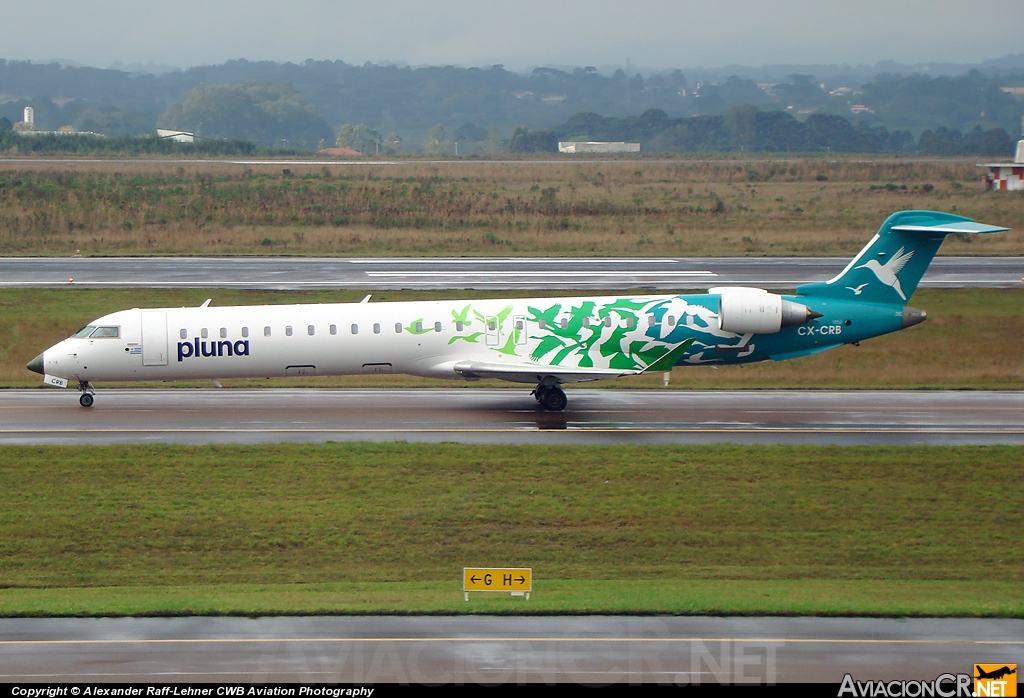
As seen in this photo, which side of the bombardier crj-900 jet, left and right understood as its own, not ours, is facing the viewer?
left

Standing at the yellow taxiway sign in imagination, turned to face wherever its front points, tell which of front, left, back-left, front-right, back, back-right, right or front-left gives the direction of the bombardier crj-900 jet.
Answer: back

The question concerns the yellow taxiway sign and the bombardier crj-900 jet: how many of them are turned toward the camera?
1

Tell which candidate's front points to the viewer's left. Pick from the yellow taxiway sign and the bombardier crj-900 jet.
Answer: the bombardier crj-900 jet

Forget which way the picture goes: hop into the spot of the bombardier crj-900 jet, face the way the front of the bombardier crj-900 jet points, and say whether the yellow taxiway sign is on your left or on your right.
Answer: on your left

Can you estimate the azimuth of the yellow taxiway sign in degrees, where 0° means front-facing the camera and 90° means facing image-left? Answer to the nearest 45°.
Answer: approximately 0°

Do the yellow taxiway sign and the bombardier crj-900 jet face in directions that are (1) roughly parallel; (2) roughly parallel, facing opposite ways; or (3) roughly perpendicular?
roughly perpendicular
